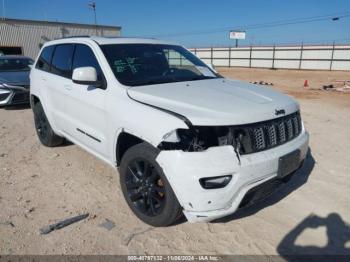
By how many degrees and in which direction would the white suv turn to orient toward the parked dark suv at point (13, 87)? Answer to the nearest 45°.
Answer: approximately 180°

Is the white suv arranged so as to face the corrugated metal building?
no

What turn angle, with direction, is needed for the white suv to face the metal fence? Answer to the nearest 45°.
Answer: approximately 135° to its left

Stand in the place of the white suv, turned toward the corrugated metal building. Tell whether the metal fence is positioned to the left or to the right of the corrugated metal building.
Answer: right

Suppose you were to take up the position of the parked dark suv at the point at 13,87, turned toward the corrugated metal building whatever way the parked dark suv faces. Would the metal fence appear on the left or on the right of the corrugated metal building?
right

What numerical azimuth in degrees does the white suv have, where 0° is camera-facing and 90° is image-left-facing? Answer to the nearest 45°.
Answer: approximately 315°
